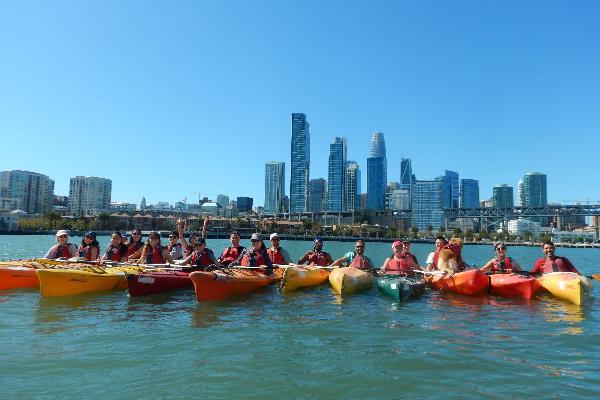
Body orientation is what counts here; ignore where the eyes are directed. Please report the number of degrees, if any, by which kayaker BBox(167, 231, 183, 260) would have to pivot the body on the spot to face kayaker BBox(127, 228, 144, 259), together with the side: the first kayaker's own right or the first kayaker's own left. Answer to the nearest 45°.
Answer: approximately 45° to the first kayaker's own right

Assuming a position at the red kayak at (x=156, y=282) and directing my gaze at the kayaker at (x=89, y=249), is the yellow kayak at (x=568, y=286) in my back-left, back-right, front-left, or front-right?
back-right

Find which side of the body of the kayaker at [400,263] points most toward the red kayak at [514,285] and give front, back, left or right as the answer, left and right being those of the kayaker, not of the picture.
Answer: left

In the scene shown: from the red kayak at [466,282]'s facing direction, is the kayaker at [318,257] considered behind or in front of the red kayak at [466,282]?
behind

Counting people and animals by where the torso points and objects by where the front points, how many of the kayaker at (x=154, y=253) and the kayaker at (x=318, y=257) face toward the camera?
2

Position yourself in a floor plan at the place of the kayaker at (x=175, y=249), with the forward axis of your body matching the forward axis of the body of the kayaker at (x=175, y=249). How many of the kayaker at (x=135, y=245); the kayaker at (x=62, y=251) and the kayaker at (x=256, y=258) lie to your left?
1

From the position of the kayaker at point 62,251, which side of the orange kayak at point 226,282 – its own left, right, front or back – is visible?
right

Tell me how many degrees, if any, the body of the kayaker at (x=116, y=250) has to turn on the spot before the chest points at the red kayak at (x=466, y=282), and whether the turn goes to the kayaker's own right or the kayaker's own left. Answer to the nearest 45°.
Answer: approximately 45° to the kayaker's own left

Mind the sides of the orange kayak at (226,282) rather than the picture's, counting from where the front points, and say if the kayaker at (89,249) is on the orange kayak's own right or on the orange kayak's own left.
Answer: on the orange kayak's own right
